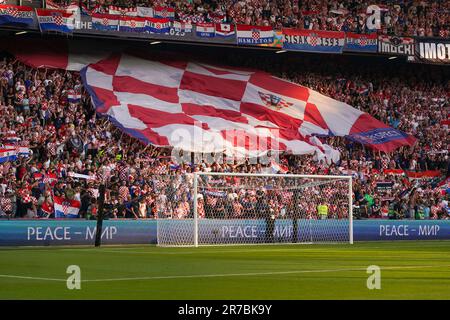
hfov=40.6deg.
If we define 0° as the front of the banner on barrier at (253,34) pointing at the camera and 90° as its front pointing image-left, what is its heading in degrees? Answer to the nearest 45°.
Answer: approximately 0°

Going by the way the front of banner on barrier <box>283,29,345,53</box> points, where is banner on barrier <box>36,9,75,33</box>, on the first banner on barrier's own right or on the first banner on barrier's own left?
on the first banner on barrier's own right

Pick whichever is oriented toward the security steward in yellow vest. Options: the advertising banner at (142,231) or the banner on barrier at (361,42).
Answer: the banner on barrier

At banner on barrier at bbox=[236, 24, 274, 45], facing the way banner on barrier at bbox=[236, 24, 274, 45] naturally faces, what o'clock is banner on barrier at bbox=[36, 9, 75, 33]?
banner on barrier at bbox=[36, 9, 75, 33] is roughly at 2 o'clock from banner on barrier at bbox=[236, 24, 274, 45].

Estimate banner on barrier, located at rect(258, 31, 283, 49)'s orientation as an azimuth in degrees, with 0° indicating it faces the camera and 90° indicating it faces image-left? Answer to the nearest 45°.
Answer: approximately 0°

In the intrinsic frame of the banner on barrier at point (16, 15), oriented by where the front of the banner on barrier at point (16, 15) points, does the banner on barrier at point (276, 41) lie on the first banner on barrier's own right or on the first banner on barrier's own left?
on the first banner on barrier's own left

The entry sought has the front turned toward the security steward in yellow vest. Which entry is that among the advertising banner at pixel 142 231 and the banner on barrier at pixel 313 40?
the banner on barrier
